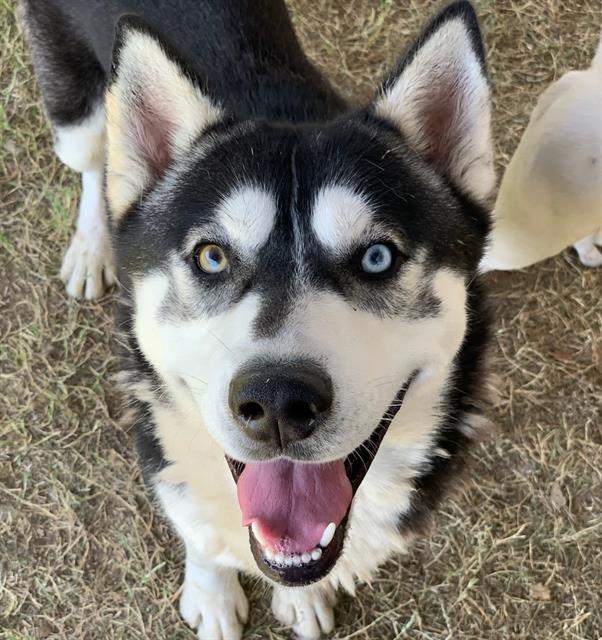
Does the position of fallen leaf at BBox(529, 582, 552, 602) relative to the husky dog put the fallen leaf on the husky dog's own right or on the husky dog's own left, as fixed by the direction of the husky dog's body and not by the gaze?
on the husky dog's own left

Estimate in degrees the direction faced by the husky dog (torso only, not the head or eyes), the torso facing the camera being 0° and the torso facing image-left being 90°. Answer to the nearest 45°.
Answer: approximately 0°

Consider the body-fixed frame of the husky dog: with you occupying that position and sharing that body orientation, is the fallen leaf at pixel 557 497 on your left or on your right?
on your left
